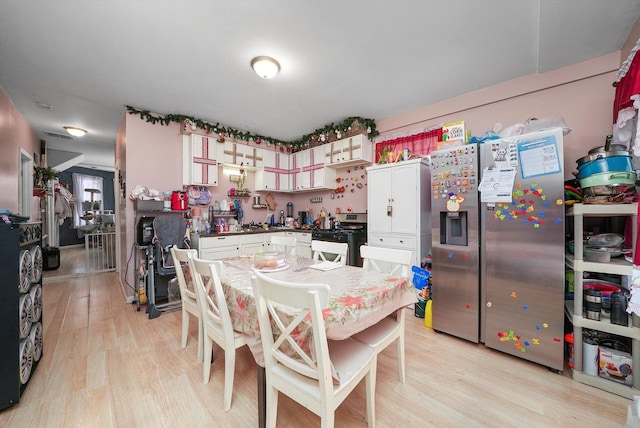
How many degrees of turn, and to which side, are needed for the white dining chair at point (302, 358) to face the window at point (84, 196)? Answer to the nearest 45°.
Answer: approximately 90° to its left

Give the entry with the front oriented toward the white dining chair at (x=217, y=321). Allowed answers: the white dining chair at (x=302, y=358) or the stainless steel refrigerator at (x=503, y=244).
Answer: the stainless steel refrigerator

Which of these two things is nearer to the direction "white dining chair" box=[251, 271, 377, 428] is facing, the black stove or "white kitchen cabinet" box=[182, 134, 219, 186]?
the black stove

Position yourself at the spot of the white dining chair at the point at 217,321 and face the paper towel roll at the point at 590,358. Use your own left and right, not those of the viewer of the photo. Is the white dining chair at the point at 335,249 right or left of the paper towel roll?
left

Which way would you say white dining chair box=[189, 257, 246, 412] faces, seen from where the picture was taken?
facing away from the viewer and to the right of the viewer
